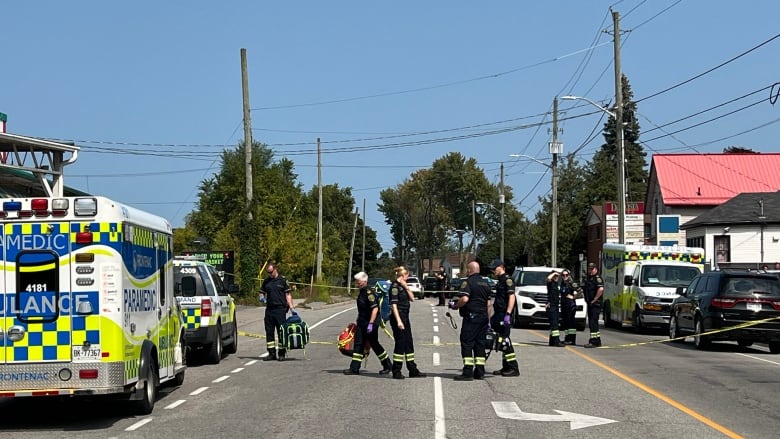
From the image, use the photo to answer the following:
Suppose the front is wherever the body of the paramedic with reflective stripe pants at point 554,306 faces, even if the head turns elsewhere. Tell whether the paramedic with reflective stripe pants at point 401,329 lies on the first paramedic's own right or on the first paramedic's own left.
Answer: on the first paramedic's own right

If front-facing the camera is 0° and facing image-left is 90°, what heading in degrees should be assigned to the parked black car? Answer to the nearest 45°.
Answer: approximately 135°

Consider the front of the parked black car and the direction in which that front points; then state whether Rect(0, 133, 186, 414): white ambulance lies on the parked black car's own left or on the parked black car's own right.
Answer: on the parked black car's own left
